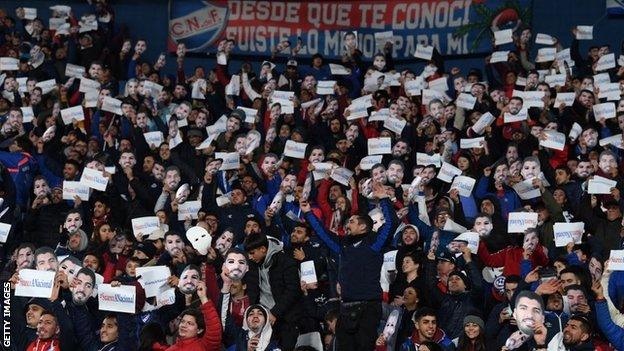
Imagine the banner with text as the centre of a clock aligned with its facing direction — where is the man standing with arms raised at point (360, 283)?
The man standing with arms raised is roughly at 12 o'clock from the banner with text.

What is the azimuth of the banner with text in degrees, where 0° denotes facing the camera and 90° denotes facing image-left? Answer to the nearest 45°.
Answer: approximately 0°
